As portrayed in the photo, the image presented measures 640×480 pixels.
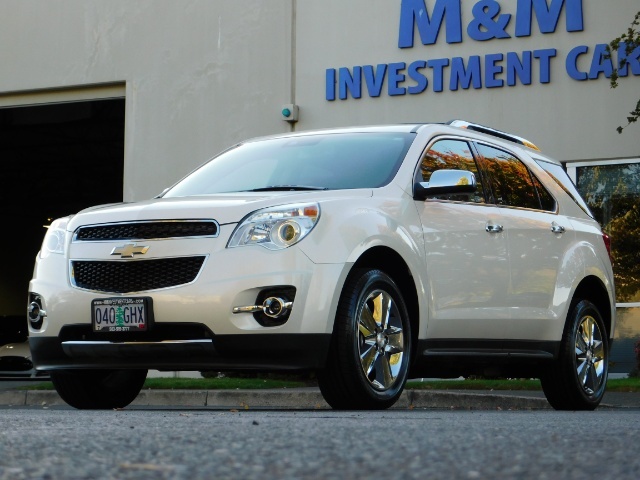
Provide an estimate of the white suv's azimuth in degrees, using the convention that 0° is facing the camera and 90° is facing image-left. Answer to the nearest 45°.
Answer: approximately 45°
